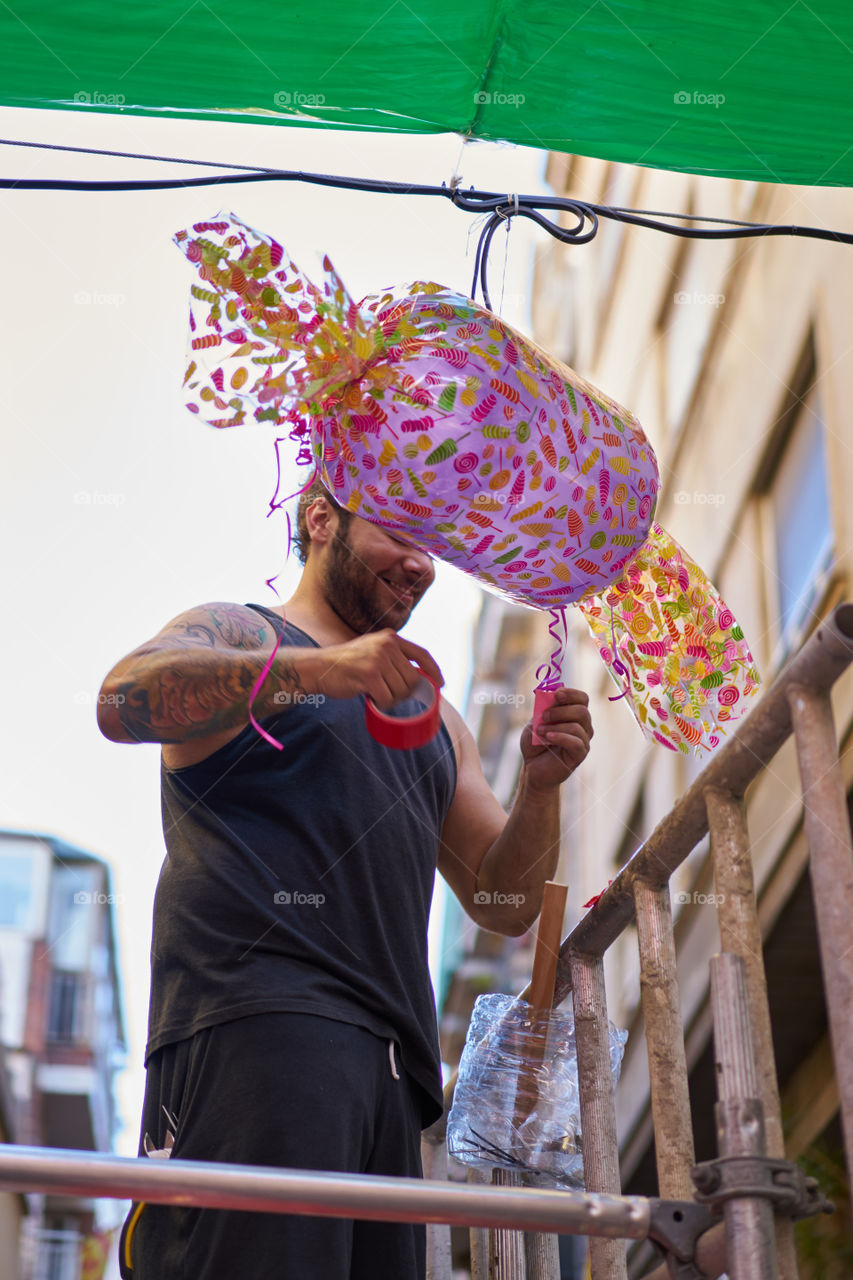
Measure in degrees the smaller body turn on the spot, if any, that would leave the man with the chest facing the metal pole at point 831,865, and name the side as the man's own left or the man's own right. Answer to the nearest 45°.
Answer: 0° — they already face it

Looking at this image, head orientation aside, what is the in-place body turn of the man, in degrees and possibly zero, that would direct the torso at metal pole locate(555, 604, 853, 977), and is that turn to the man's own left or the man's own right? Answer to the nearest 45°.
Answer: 0° — they already face it

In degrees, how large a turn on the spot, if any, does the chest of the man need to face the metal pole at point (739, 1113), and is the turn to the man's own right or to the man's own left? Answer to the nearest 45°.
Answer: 0° — they already face it

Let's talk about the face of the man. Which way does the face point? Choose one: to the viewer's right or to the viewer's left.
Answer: to the viewer's right

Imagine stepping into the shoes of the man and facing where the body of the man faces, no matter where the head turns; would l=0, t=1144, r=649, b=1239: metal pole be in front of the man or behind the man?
in front

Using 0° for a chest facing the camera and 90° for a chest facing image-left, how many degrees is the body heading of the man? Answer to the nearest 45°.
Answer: approximately 315°
